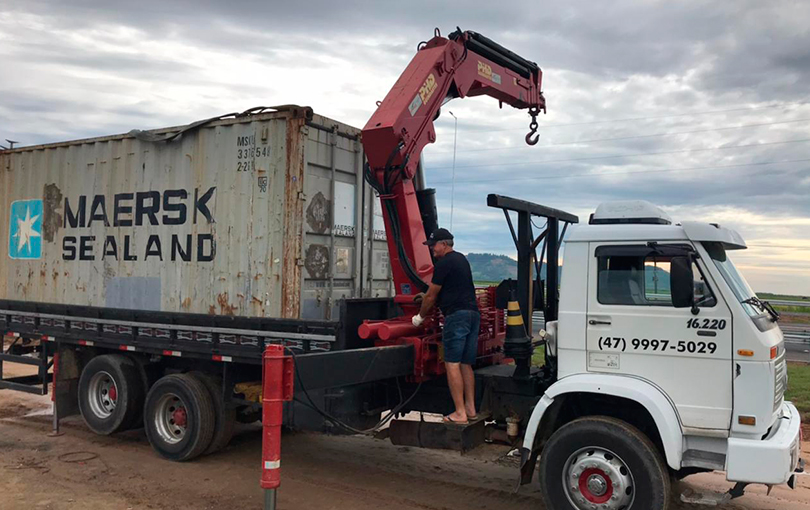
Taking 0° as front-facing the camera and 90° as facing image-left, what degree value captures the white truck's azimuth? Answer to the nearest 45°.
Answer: approximately 270°

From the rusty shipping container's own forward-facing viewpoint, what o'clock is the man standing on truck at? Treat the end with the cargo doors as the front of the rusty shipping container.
The man standing on truck is roughly at 12 o'clock from the rusty shipping container.

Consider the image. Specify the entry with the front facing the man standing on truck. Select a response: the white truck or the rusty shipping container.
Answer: the rusty shipping container

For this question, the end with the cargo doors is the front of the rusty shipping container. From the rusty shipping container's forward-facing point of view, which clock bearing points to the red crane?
The red crane is roughly at 12 o'clock from the rusty shipping container.

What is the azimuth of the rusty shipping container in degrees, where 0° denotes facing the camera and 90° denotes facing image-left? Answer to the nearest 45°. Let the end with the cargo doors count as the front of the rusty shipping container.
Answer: approximately 315°
